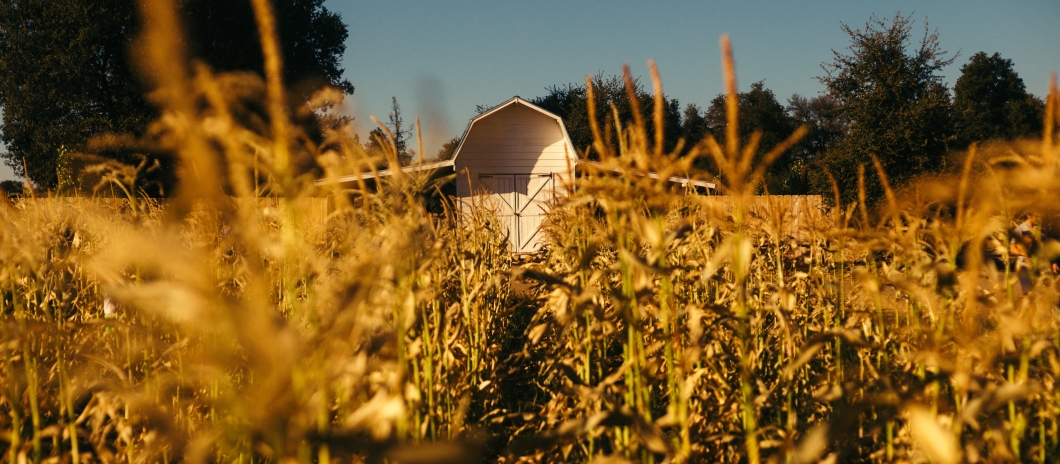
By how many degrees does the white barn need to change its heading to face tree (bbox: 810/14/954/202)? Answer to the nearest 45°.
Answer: approximately 90° to its left

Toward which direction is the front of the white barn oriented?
toward the camera
